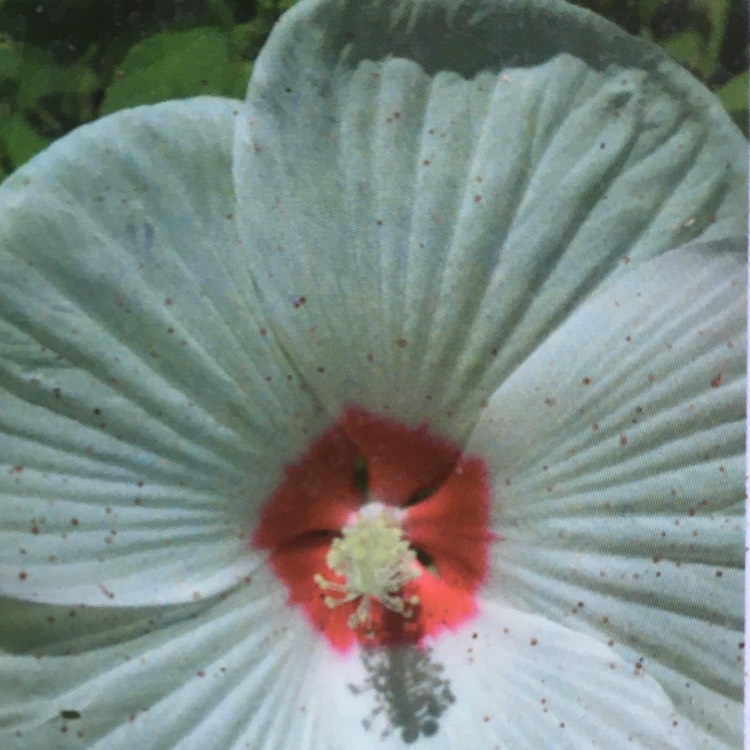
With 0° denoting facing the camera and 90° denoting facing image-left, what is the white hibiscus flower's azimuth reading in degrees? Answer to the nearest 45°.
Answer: approximately 0°
